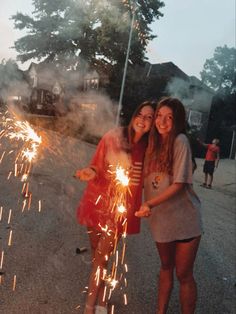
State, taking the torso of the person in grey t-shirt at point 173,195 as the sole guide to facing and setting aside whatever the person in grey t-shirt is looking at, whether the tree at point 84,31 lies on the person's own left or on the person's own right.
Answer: on the person's own right

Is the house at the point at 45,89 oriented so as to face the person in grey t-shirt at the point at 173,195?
yes

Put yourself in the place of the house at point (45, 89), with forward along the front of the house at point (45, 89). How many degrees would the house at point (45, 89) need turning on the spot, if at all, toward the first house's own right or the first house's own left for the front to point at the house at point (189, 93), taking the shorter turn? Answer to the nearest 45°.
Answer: approximately 90° to the first house's own left

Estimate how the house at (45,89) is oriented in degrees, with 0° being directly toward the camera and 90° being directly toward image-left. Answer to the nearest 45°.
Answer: approximately 0°
